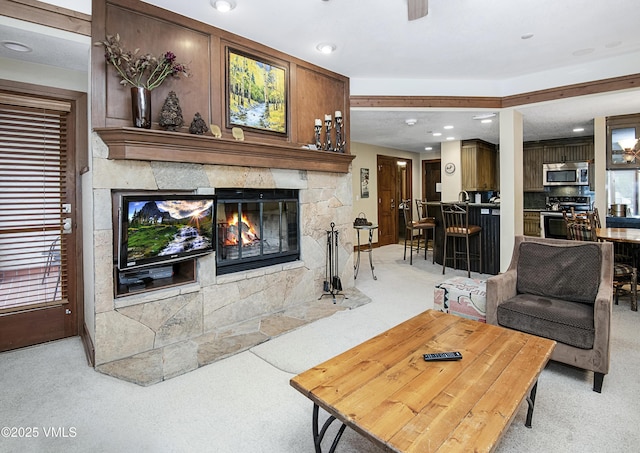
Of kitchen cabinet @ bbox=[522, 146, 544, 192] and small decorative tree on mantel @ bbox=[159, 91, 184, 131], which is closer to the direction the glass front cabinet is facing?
the small decorative tree on mantel

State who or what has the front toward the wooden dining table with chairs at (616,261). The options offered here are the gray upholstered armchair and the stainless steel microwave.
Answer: the stainless steel microwave

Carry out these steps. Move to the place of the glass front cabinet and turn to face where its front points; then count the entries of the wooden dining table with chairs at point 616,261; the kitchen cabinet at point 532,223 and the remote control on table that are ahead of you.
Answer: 2

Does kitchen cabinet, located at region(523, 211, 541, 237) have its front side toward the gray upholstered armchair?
yes

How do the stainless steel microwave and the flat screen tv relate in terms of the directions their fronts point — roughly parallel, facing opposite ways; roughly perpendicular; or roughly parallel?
roughly perpendicular

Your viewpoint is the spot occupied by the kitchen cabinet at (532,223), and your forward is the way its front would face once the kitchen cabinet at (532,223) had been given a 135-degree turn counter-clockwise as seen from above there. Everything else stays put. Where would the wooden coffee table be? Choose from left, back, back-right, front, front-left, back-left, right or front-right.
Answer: back-right

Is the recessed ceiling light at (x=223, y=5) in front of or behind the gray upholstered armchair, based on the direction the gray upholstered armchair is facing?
in front

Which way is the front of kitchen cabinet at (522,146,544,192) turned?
toward the camera

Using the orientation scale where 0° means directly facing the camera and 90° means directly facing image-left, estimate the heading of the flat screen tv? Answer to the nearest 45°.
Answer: approximately 315°

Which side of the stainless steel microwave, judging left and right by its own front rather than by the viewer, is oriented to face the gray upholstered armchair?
front

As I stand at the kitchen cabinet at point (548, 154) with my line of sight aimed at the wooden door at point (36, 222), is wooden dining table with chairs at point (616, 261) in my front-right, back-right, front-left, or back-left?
front-left
